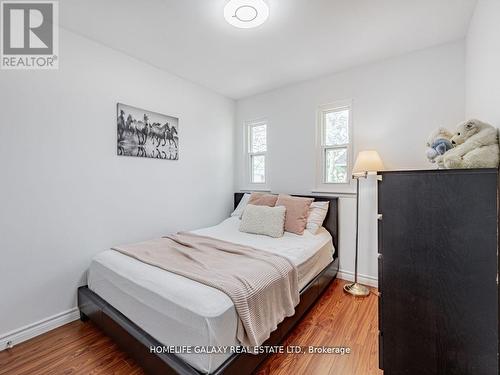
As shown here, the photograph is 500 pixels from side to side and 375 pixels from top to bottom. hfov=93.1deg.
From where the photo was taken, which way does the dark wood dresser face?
to the viewer's left

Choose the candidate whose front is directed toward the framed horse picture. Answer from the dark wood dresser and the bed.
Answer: the dark wood dresser

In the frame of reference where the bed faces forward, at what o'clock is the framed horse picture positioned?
The framed horse picture is roughly at 4 o'clock from the bed.

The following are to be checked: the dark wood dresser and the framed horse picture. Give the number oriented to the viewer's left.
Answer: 1

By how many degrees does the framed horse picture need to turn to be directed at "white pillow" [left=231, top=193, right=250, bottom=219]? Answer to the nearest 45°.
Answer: approximately 45° to its left

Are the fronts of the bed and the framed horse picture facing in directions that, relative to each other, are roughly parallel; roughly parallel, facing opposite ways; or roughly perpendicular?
roughly perpendicular

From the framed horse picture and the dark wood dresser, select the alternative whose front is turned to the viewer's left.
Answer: the dark wood dresser

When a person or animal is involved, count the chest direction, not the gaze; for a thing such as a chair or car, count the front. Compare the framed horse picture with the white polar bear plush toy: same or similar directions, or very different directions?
very different directions

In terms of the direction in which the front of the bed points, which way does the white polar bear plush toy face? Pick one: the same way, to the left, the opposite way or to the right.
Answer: to the right

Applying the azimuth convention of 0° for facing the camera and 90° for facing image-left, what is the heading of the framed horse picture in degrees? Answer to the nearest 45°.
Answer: approximately 315°

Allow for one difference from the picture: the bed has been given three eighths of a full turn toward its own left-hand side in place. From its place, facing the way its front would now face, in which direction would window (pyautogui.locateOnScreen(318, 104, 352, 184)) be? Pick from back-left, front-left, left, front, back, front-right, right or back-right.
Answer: front-left

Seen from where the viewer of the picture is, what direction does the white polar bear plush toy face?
facing to the left of the viewer

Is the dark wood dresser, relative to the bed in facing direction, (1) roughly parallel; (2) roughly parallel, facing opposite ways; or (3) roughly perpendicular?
roughly perpendicular

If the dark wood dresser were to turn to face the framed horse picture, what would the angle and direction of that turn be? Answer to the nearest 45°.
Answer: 0° — it already faces it
